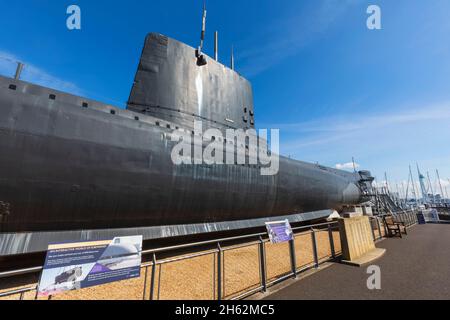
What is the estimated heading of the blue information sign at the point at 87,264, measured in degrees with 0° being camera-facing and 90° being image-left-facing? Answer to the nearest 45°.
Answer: approximately 315°

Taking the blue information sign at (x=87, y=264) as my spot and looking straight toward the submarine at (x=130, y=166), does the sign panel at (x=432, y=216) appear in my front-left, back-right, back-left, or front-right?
front-right

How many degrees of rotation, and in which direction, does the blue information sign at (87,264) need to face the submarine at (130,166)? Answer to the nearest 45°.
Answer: approximately 135° to its left

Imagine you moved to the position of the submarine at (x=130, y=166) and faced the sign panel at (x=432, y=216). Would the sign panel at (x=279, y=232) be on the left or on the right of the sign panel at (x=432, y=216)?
right

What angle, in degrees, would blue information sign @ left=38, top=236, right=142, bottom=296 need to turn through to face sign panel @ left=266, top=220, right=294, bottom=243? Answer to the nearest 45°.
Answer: approximately 45° to its left

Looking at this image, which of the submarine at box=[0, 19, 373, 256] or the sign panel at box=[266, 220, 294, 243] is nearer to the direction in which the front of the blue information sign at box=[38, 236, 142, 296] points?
the sign panel
